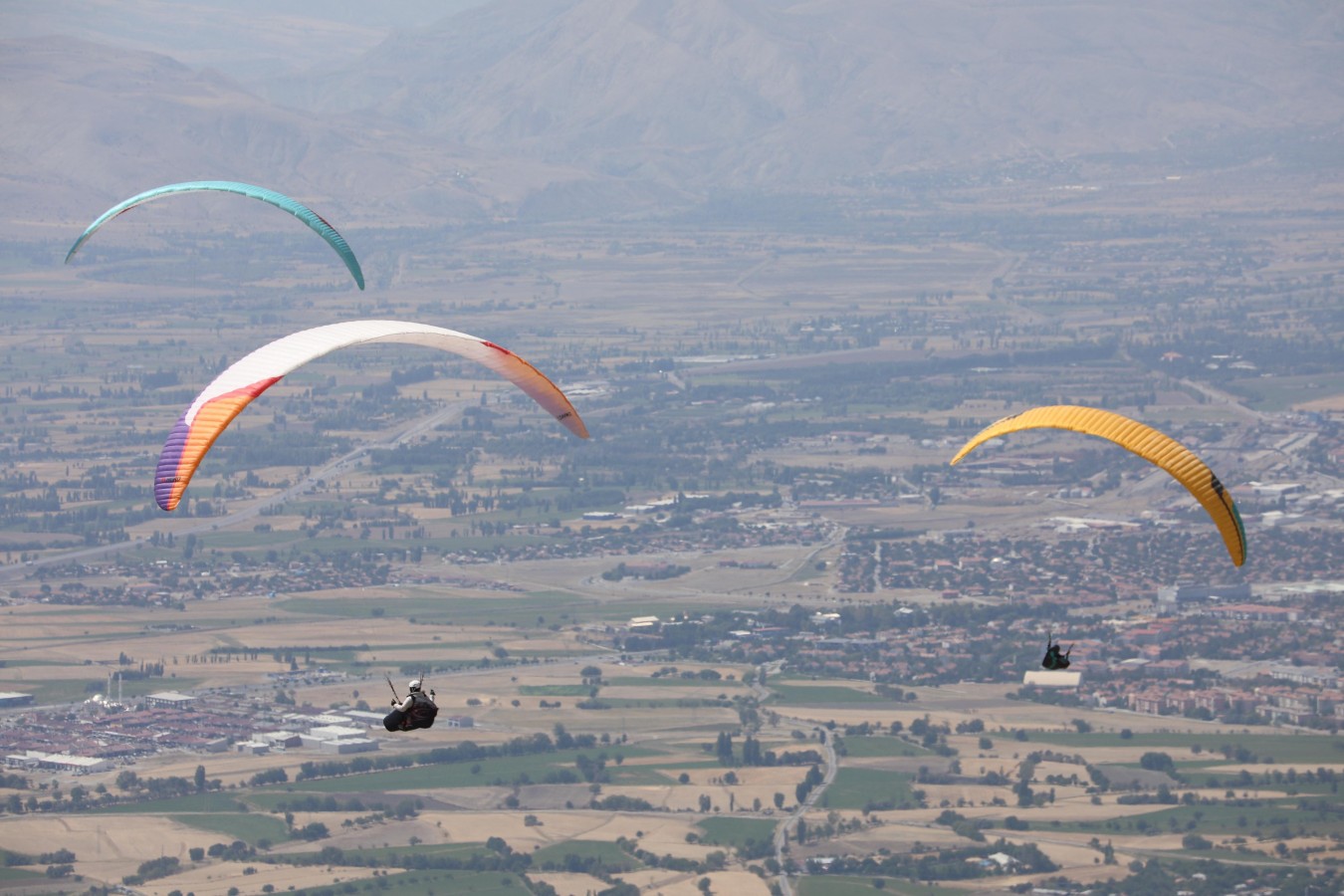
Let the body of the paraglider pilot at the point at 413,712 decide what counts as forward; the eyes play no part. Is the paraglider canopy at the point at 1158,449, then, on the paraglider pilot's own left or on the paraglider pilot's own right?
on the paraglider pilot's own right

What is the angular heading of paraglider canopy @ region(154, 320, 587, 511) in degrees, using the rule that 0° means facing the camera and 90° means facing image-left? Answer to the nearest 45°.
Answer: approximately 135°

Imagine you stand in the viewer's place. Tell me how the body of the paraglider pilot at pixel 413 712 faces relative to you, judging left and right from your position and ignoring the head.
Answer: facing away from the viewer and to the left of the viewer
